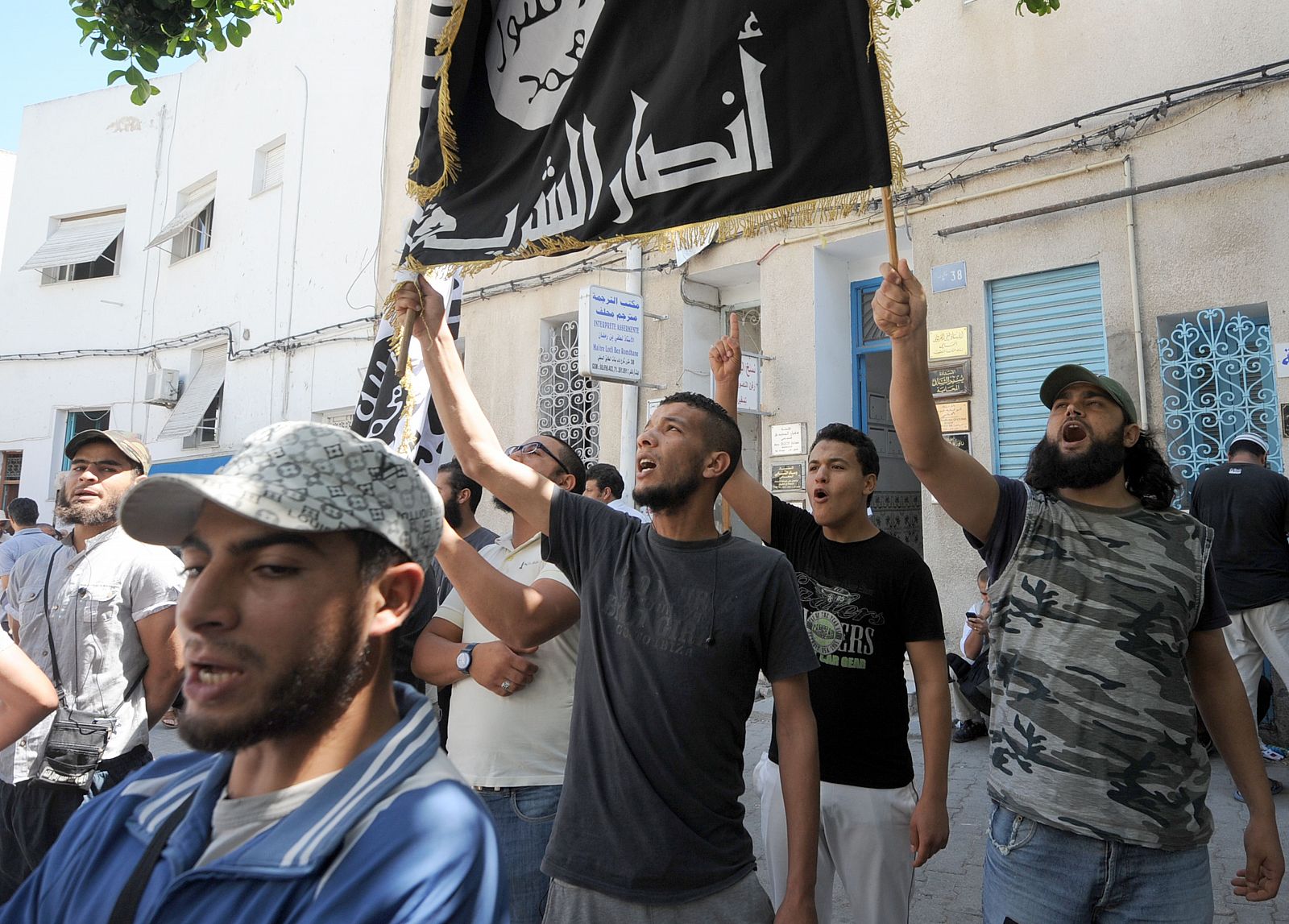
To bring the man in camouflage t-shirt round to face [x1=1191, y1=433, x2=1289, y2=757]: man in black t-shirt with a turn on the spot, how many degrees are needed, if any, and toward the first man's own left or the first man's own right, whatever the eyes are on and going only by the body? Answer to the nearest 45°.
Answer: approximately 180°

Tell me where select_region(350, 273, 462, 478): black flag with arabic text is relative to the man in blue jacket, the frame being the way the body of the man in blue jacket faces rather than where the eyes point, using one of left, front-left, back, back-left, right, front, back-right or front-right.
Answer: back-right

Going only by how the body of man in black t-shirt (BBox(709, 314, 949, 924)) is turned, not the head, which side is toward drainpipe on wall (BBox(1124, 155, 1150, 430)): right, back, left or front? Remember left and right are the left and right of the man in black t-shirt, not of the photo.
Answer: back
